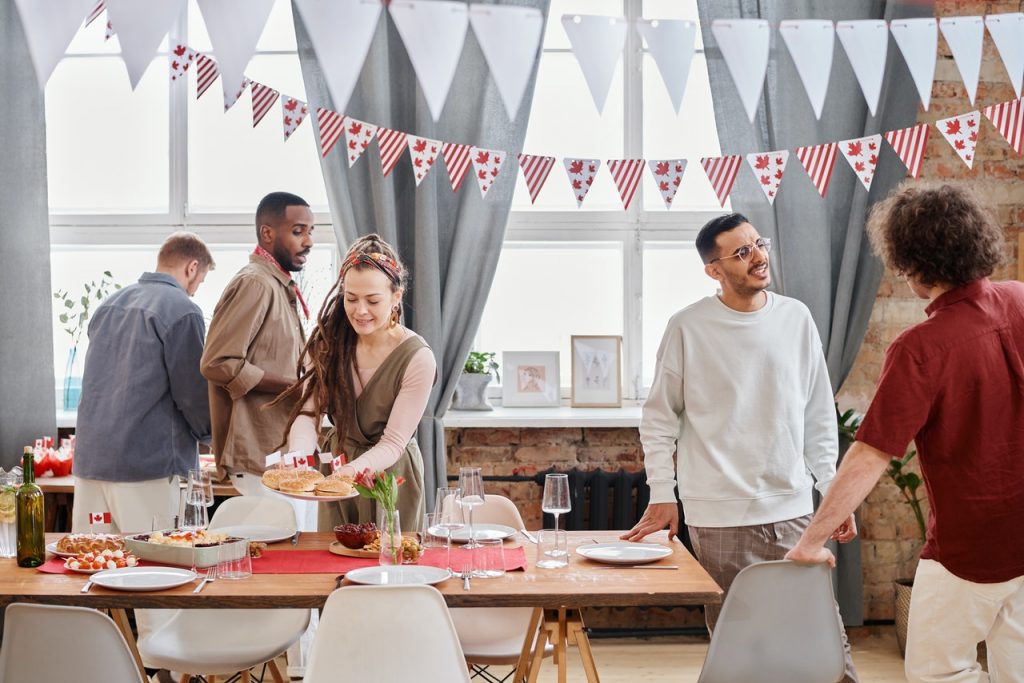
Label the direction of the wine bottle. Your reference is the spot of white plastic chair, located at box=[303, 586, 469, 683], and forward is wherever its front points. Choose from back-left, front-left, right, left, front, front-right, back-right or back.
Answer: front-left

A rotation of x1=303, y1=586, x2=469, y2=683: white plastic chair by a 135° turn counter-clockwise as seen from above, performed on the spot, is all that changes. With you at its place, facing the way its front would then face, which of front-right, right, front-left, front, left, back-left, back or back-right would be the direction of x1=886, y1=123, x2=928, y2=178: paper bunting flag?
back

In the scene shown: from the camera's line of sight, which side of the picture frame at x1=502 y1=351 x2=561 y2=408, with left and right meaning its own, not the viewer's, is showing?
front

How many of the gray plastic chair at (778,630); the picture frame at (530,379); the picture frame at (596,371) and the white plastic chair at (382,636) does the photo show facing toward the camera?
2

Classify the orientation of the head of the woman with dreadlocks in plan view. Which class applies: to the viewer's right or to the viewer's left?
to the viewer's left

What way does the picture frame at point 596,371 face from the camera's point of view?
toward the camera

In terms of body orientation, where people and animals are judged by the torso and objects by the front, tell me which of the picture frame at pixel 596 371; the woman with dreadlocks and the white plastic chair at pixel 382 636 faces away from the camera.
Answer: the white plastic chair

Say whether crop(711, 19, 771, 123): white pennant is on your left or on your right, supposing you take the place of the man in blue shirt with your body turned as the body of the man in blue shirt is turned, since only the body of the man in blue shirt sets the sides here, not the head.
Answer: on your right

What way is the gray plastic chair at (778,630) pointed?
away from the camera

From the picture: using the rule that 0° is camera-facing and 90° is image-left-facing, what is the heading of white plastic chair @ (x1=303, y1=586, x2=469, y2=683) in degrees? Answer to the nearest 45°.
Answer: approximately 180°

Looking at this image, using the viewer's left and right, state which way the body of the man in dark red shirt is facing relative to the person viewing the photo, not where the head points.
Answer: facing away from the viewer and to the left of the viewer

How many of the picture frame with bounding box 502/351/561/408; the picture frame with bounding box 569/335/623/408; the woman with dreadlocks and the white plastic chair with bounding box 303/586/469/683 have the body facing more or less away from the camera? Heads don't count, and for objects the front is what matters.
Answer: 1

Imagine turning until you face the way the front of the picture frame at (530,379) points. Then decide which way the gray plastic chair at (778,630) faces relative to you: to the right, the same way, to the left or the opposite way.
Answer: the opposite way

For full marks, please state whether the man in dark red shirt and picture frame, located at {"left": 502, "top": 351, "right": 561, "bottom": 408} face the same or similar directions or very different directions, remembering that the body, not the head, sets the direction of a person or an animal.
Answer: very different directions

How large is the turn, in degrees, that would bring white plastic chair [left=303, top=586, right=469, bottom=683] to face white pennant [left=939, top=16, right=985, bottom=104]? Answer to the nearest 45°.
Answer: approximately 45° to its right

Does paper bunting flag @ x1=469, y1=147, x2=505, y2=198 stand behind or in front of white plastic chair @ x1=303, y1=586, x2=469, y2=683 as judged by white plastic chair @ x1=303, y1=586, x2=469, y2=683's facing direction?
in front
